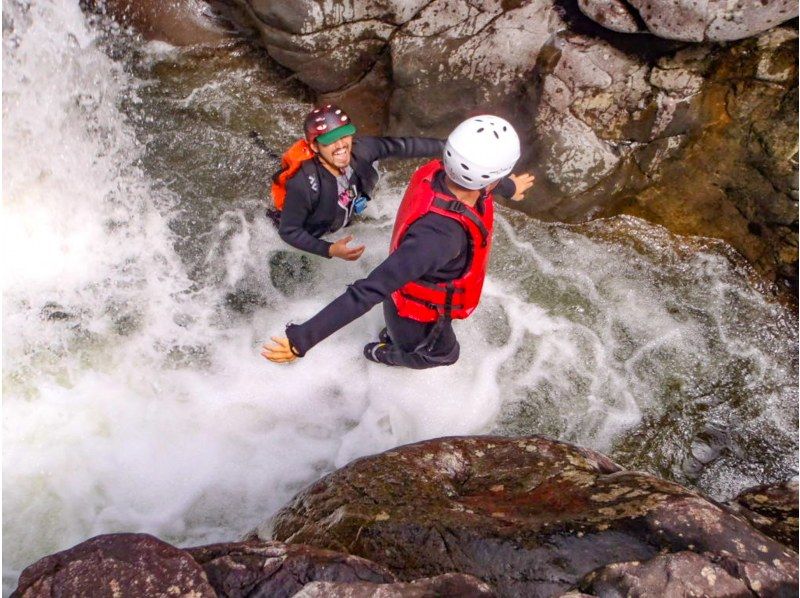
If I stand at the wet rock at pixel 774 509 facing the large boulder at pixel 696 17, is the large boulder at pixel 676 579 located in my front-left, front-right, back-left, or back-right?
back-left

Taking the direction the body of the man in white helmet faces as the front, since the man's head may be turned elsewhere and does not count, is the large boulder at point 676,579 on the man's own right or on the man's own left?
on the man's own right

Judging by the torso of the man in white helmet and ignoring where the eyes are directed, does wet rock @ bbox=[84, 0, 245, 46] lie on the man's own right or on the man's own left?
on the man's own left
